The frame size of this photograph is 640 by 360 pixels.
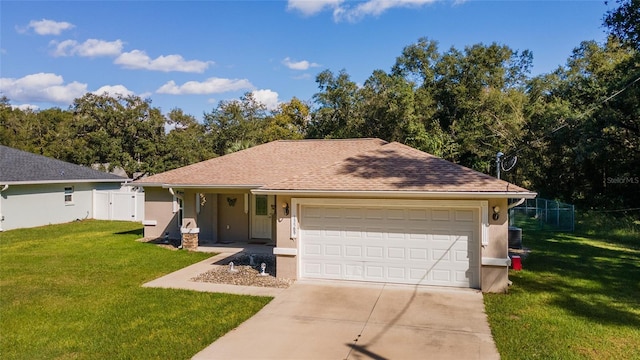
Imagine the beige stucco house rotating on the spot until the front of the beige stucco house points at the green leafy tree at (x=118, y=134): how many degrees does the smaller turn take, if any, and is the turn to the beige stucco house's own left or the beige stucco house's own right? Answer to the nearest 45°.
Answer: approximately 135° to the beige stucco house's own right

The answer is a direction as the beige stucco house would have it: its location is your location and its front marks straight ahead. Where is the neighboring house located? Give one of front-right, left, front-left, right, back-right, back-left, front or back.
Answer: back-right

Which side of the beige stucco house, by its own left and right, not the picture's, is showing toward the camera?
front

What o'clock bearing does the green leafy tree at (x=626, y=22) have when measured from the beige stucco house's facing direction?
The green leafy tree is roughly at 8 o'clock from the beige stucco house.

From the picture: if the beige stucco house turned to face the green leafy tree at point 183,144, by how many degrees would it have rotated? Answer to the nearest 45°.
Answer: approximately 135° to its right

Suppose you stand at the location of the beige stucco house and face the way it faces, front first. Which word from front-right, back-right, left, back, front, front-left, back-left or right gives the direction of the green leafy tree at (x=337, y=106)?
back

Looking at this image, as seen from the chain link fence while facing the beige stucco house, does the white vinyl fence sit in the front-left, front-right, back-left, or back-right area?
front-right

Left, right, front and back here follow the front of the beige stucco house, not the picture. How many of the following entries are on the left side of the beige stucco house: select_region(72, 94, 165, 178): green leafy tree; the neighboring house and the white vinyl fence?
0

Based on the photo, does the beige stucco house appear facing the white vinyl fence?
no

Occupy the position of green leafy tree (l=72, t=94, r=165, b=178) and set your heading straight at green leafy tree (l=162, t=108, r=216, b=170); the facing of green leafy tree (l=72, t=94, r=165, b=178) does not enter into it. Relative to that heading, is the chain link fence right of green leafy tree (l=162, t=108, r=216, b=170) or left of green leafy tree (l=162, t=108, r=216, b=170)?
right
